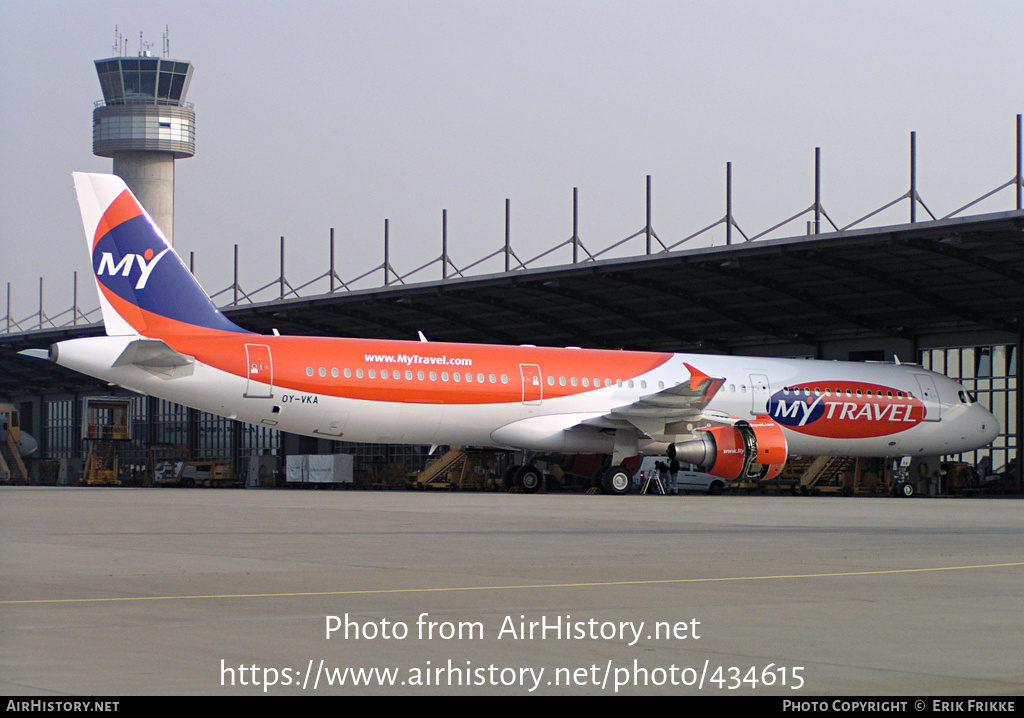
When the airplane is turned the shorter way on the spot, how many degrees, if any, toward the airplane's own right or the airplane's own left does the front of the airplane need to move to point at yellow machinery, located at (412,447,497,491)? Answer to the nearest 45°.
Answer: approximately 45° to the airplane's own left

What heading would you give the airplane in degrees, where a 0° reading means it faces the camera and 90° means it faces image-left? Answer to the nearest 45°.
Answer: approximately 225°
